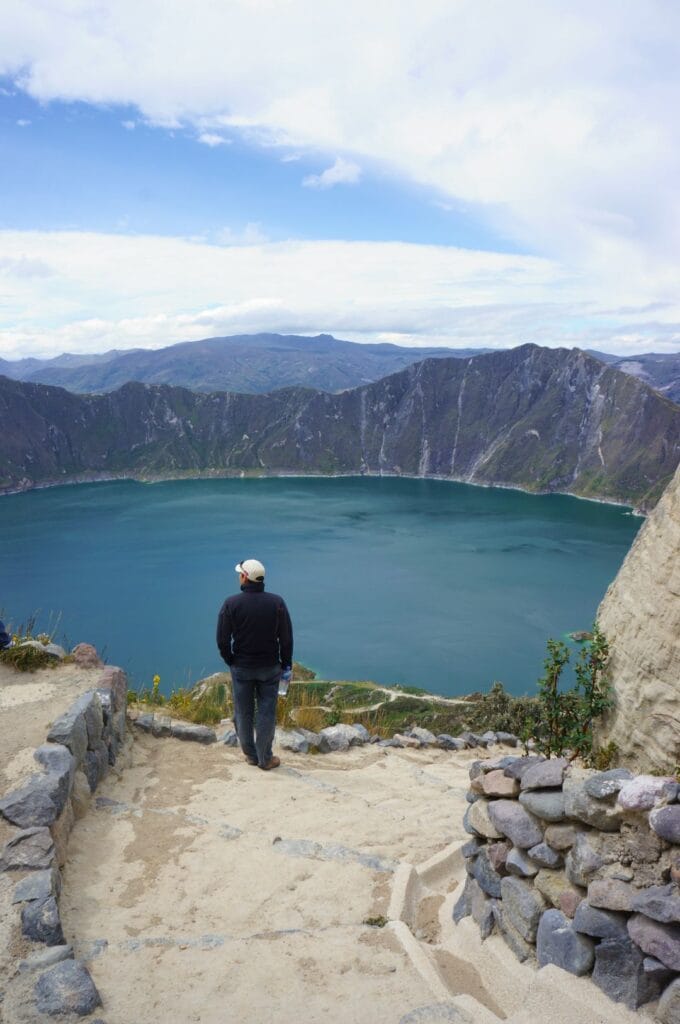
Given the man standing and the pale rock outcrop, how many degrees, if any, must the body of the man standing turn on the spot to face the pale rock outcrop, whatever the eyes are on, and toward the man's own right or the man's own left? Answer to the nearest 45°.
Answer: approximately 90° to the man's own right

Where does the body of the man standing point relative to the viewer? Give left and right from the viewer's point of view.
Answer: facing away from the viewer

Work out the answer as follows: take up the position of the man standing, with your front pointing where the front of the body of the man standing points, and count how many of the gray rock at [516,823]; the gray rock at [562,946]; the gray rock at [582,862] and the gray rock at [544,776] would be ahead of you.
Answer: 0

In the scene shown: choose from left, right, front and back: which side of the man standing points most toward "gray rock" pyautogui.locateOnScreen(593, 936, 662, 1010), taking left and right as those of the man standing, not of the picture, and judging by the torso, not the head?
back

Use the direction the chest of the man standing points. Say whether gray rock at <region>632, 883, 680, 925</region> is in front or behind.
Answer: behind

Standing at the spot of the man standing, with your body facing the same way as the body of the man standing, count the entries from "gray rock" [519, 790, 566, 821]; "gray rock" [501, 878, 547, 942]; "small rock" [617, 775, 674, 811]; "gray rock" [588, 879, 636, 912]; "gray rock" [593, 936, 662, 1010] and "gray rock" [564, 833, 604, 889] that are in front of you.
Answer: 0

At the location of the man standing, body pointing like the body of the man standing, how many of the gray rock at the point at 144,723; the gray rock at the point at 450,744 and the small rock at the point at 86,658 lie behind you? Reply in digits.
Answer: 0

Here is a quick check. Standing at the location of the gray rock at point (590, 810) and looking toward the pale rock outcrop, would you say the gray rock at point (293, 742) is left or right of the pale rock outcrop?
left

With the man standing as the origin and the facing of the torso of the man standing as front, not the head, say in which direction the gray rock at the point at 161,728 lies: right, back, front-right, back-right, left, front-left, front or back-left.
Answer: front-left
